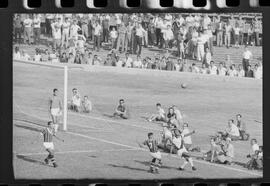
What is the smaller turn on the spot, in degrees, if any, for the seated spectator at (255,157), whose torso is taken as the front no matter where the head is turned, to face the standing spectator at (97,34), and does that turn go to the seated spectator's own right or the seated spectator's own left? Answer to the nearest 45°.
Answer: approximately 45° to the seated spectator's own right

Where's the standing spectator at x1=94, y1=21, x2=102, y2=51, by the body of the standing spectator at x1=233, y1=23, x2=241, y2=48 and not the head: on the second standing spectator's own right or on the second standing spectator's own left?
on the second standing spectator's own right

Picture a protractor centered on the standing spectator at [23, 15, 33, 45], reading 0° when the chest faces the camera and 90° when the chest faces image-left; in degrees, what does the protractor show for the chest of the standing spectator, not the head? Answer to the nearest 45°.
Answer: approximately 0°

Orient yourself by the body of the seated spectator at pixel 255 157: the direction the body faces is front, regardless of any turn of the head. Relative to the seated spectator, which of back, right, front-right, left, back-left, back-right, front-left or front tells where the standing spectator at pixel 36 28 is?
front-right
